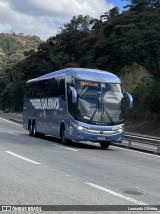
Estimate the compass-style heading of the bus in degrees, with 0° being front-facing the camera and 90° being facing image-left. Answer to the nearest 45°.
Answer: approximately 315°

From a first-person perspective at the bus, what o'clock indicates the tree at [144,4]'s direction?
The tree is roughly at 8 o'clock from the bus.

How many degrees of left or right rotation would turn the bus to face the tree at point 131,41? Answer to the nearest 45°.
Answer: approximately 135° to its left
